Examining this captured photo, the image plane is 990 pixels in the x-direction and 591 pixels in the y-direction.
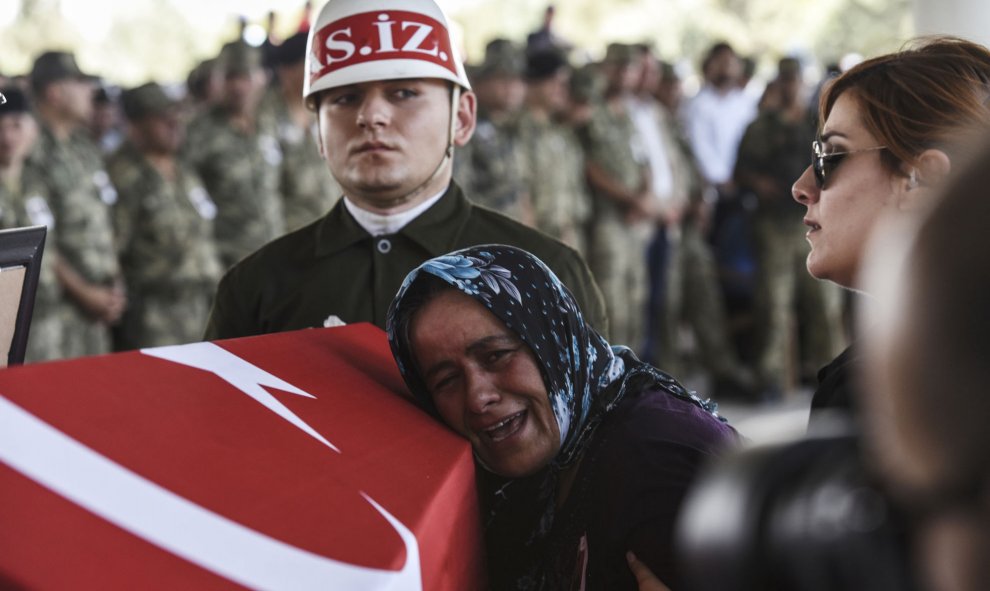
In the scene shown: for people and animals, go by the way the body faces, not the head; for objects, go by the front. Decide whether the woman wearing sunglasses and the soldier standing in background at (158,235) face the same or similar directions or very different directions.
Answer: very different directions

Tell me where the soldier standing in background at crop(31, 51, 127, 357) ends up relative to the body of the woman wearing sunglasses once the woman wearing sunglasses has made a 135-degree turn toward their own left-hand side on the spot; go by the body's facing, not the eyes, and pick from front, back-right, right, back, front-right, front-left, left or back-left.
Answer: back

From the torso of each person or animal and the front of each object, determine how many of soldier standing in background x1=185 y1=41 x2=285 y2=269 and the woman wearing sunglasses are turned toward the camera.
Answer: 1

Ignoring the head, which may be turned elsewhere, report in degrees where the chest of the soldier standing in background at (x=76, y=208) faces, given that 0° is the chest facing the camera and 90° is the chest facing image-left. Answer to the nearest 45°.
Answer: approximately 315°

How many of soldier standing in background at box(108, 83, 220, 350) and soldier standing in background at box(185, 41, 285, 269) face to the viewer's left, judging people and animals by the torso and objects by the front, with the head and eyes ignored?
0

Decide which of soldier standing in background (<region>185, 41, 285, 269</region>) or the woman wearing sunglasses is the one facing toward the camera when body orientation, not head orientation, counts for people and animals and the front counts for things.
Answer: the soldier standing in background

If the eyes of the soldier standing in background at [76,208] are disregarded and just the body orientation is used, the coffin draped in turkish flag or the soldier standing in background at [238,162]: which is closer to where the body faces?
the coffin draped in turkish flag

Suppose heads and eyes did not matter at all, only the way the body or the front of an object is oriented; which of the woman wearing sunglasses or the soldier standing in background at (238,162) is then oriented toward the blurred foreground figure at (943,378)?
the soldier standing in background

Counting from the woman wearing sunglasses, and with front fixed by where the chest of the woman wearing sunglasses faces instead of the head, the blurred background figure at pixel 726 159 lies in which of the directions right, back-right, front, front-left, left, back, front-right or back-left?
right

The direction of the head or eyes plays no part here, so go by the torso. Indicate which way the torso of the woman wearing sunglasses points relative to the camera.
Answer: to the viewer's left

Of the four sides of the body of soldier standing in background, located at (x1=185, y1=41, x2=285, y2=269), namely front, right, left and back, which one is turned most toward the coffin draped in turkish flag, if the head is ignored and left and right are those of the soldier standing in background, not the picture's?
front

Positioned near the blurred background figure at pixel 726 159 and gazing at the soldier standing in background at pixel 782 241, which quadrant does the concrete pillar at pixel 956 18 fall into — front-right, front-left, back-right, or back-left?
front-left

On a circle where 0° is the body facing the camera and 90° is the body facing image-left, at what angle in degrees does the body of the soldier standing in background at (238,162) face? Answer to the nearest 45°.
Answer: approximately 0°
